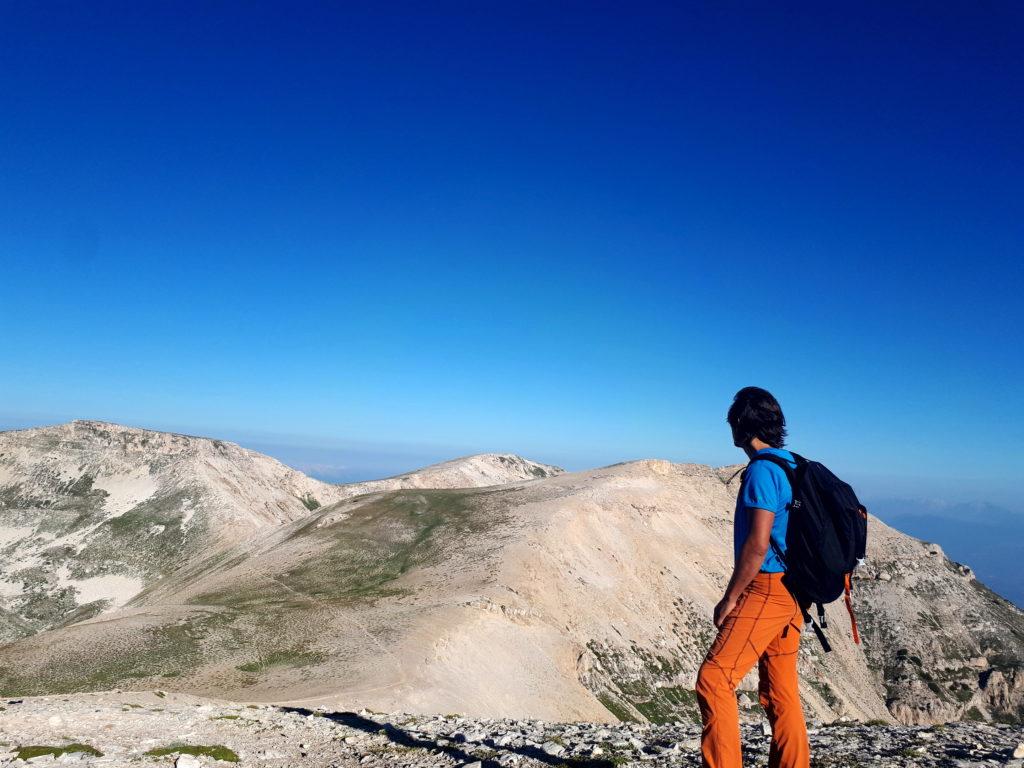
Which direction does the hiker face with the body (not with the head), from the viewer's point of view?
to the viewer's left
